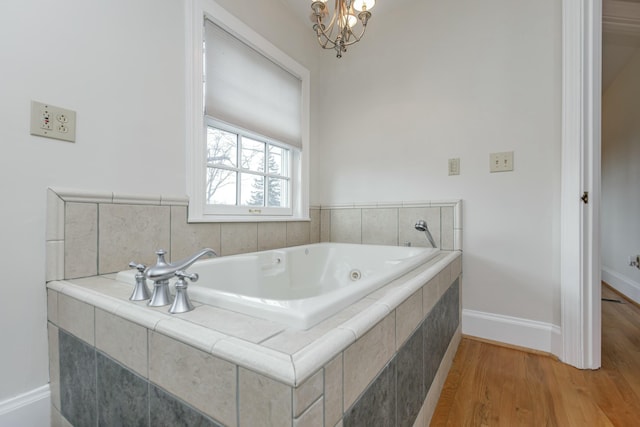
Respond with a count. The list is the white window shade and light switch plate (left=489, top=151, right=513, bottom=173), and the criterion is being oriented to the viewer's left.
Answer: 0

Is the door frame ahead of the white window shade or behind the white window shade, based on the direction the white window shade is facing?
ahead

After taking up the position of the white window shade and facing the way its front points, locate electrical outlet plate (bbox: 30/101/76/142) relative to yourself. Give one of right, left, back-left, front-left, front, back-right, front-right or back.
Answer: right

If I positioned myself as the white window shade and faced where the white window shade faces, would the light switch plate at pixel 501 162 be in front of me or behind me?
in front

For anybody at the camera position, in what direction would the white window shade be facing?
facing the viewer and to the right of the viewer

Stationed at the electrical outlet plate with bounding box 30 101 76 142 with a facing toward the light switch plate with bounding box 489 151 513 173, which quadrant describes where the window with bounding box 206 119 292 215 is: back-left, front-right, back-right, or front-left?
front-left

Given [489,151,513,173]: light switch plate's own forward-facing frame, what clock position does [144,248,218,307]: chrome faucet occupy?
The chrome faucet is roughly at 1 o'clock from the light switch plate.

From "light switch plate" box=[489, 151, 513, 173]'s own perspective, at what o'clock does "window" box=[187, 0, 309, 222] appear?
The window is roughly at 2 o'clock from the light switch plate.

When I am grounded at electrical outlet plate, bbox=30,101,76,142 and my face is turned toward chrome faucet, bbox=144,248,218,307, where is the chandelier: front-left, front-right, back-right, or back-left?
front-left

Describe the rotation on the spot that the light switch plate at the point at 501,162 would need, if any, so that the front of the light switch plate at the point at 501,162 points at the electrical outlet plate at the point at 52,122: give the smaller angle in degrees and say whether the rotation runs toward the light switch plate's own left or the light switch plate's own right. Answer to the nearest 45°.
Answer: approximately 45° to the light switch plate's own right

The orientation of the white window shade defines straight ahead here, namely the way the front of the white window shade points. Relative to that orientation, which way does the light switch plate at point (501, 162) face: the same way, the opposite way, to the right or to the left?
to the right

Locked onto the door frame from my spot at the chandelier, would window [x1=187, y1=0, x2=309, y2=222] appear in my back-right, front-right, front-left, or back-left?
back-left

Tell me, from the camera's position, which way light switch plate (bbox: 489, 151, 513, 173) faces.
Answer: facing the viewer

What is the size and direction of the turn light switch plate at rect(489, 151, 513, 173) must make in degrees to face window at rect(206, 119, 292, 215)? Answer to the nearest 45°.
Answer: approximately 45° to its right
